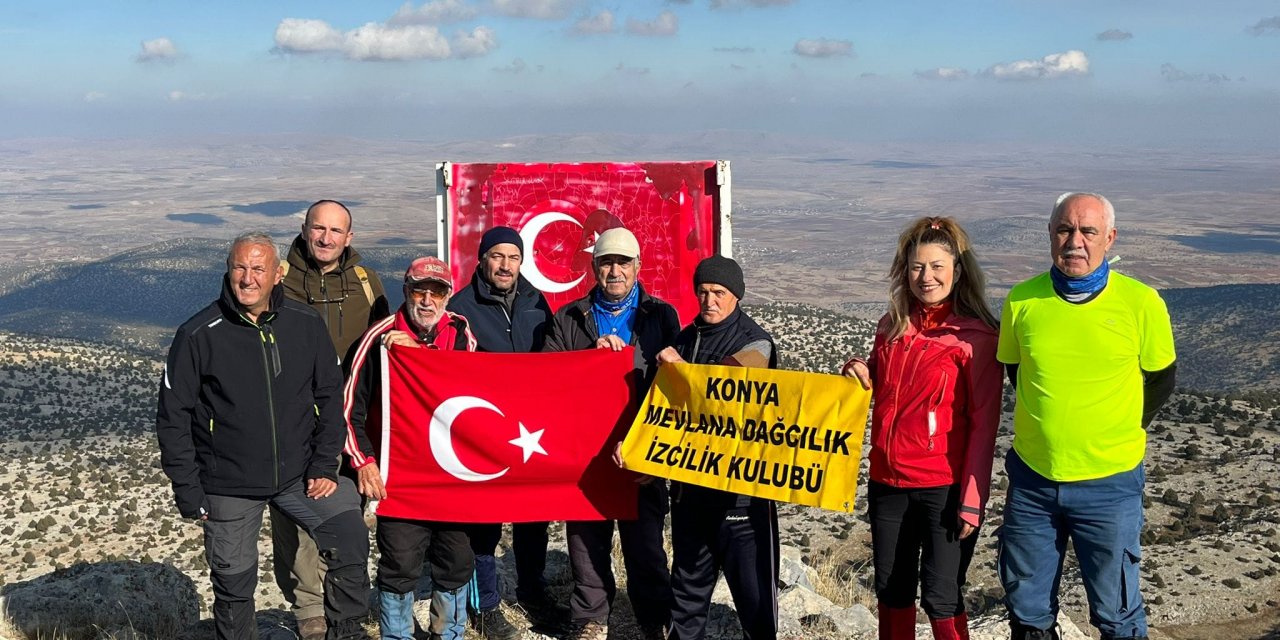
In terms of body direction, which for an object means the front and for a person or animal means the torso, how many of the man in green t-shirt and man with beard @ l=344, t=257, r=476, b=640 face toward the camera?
2

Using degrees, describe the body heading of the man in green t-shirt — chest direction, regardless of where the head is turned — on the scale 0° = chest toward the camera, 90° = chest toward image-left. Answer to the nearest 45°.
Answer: approximately 0°

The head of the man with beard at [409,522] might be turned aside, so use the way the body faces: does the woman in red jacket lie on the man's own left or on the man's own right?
on the man's own left

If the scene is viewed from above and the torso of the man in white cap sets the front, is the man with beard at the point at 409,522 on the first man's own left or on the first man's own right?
on the first man's own right

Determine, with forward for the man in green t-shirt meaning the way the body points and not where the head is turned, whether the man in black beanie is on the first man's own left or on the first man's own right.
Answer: on the first man's own right
